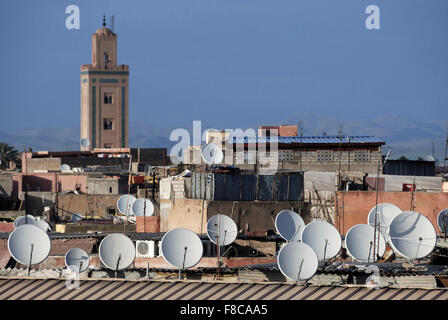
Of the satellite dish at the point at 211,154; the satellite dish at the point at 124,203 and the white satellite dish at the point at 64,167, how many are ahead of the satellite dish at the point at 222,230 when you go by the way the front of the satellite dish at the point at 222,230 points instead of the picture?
0

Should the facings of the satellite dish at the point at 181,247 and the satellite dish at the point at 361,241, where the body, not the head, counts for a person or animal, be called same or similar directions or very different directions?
same or similar directions

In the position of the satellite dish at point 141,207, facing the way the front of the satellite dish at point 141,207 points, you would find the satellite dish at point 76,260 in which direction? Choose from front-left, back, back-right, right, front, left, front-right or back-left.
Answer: front

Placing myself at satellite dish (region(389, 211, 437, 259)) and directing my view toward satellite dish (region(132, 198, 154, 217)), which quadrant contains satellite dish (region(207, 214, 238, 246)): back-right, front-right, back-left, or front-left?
front-left

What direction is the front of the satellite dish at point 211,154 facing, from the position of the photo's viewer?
facing the viewer

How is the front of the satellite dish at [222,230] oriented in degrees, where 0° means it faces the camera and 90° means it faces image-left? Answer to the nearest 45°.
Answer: approximately 0°

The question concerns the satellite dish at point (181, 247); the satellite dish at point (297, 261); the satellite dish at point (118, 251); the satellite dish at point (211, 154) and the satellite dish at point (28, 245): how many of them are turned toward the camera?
5

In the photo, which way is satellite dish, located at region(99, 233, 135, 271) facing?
toward the camera

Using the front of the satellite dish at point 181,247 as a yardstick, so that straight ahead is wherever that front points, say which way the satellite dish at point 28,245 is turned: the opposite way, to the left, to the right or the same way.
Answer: the same way

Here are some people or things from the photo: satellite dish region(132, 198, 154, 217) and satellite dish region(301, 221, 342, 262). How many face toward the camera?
2

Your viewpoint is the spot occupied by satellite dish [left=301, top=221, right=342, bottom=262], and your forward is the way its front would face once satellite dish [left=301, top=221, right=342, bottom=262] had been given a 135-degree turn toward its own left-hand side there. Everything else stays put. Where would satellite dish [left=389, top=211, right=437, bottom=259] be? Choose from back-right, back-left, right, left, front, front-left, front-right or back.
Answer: front-right

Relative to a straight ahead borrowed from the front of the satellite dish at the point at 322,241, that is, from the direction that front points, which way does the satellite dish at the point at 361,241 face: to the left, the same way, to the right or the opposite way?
the same way
